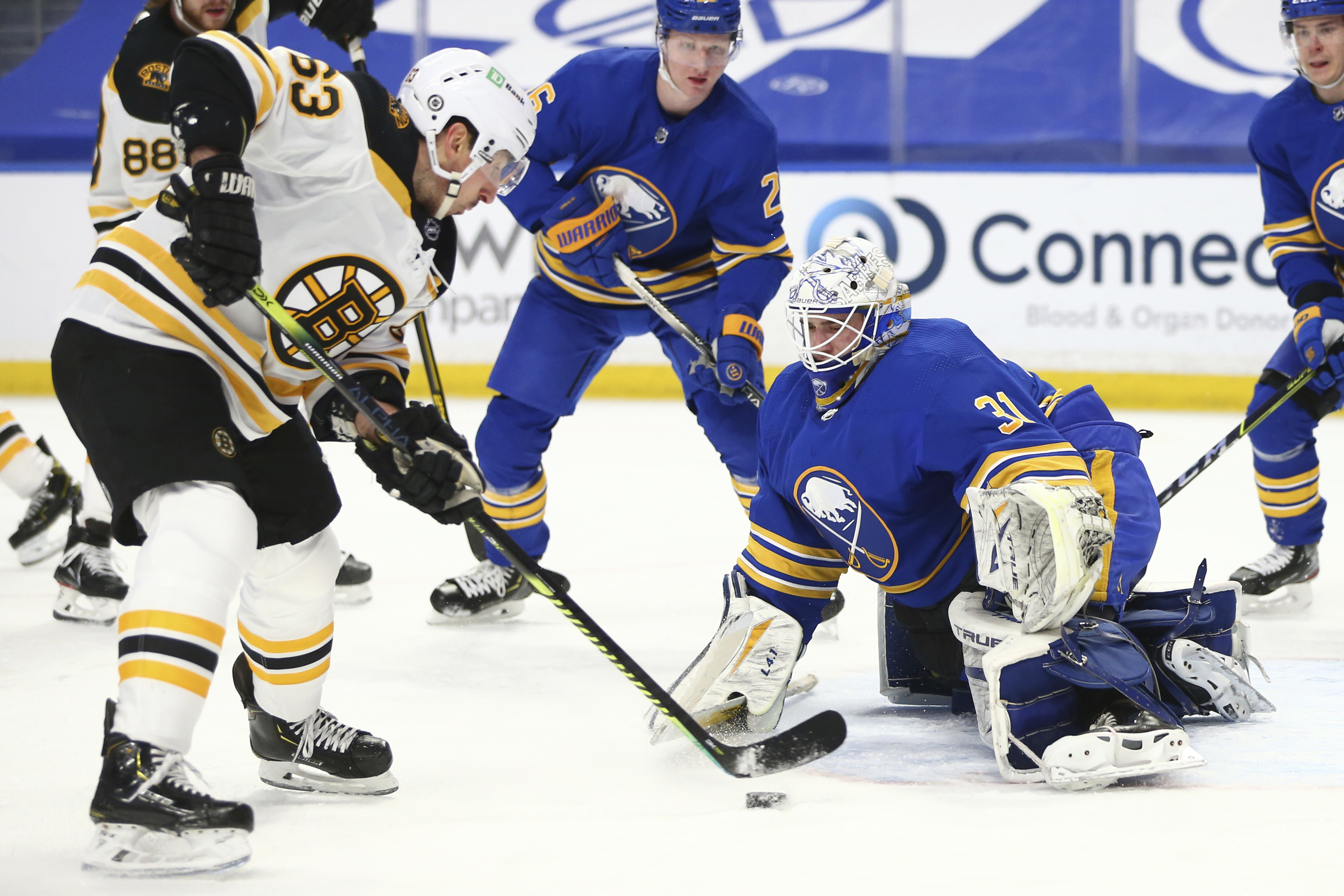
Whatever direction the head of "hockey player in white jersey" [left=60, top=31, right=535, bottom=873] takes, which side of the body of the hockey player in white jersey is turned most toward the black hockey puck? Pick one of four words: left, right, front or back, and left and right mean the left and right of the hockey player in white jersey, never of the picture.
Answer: front

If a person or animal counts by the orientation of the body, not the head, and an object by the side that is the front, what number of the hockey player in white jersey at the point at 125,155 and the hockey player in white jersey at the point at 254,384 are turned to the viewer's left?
0

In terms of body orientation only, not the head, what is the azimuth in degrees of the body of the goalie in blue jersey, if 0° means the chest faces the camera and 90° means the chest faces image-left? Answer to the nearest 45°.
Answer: approximately 45°

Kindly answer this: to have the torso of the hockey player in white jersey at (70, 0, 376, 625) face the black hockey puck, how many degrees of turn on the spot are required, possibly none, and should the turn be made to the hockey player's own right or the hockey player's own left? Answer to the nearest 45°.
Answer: approximately 45° to the hockey player's own right

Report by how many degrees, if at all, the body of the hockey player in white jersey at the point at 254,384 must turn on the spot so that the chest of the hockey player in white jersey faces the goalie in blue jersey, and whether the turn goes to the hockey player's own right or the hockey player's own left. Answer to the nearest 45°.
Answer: approximately 45° to the hockey player's own left

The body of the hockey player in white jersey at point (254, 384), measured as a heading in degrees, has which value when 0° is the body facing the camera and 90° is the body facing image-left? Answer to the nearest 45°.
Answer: approximately 315°

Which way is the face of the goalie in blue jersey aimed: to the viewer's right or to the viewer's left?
to the viewer's left

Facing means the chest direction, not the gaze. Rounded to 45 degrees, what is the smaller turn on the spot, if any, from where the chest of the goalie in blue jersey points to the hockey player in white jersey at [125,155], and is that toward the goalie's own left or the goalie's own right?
approximately 90° to the goalie's own right

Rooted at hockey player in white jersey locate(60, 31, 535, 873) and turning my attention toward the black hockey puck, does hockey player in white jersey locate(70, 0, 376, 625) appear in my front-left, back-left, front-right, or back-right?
back-left

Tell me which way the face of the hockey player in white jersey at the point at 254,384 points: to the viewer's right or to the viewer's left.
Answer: to the viewer's right
